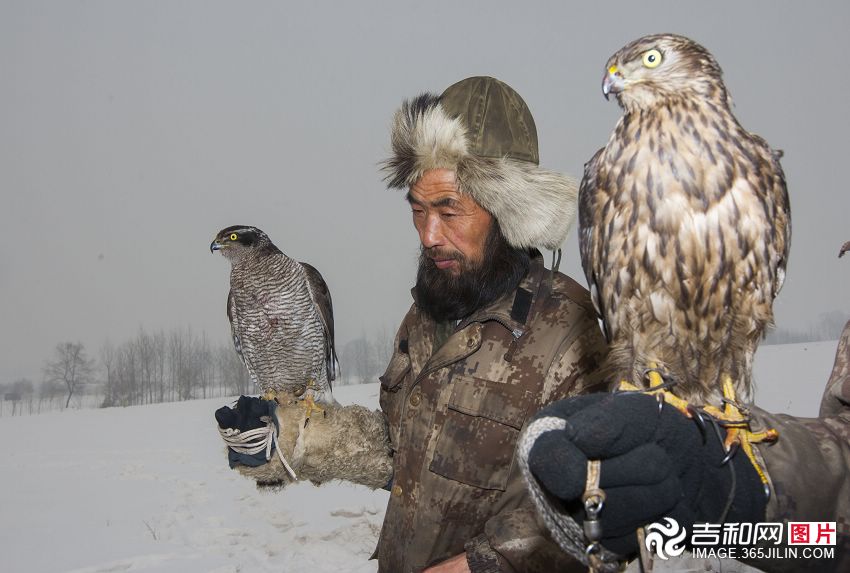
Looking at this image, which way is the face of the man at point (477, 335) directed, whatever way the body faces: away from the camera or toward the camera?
toward the camera

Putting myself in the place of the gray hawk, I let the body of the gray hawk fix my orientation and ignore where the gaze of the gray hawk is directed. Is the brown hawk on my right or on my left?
on my left

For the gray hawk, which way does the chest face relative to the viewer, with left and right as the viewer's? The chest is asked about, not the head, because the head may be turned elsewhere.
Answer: facing the viewer and to the left of the viewer
